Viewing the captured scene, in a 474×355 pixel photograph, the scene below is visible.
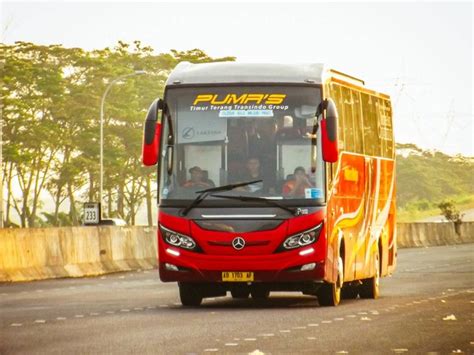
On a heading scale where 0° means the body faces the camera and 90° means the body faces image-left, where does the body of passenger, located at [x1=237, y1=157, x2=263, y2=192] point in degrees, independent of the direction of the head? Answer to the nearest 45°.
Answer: approximately 0°

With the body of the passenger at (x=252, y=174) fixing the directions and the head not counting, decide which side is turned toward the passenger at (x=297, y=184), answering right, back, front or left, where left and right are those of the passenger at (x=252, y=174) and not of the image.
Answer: left
